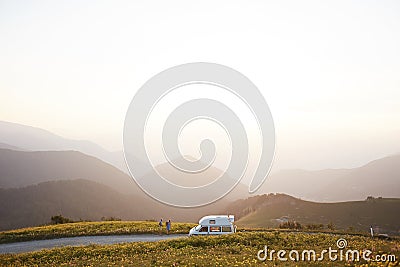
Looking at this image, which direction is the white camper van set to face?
to the viewer's left
